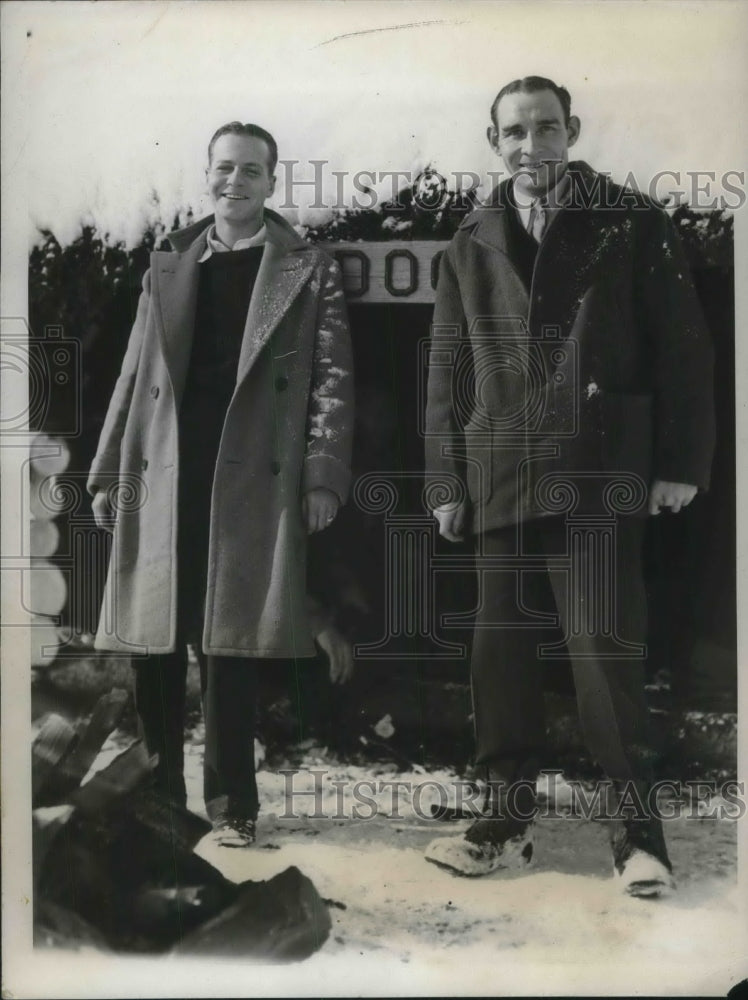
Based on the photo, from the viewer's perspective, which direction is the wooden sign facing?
toward the camera

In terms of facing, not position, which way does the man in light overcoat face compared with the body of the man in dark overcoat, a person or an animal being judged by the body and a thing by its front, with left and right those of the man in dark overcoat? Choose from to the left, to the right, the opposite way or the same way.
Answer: the same way

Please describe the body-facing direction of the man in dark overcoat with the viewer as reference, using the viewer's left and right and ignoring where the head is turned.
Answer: facing the viewer

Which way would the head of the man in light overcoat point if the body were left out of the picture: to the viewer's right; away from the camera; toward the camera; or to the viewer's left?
toward the camera

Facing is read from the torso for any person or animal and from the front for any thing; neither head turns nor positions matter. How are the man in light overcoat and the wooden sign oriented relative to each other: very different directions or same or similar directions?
same or similar directions

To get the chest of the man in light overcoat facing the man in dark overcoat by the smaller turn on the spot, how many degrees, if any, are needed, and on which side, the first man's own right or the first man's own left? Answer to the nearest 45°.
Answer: approximately 90° to the first man's own left

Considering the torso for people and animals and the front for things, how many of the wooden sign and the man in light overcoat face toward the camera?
2
